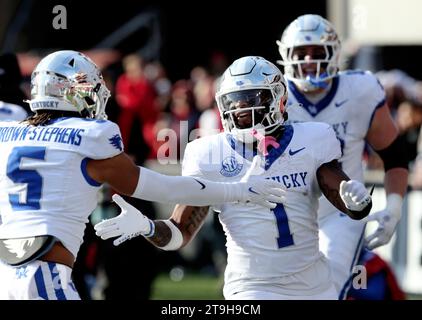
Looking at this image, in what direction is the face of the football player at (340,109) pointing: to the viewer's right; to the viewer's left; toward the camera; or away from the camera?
toward the camera

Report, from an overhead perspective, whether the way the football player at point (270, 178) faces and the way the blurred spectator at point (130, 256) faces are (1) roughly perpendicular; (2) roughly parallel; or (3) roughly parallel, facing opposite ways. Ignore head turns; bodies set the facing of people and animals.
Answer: roughly parallel

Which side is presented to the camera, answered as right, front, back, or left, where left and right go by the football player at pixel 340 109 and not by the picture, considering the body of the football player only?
front

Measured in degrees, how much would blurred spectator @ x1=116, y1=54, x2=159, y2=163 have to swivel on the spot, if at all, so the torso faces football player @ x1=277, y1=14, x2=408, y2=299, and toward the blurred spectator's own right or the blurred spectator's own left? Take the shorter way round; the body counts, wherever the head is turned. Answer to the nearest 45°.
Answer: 0° — they already face them

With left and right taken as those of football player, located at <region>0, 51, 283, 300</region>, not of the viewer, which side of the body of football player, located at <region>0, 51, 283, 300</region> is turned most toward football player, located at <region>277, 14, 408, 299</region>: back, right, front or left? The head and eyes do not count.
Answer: front

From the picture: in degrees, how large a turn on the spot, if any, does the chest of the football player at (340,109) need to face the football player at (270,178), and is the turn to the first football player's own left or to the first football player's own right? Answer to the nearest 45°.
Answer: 0° — they already face them

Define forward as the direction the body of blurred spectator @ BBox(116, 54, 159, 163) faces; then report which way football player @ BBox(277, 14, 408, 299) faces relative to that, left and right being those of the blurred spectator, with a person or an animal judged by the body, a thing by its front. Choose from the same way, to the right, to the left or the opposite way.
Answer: the same way

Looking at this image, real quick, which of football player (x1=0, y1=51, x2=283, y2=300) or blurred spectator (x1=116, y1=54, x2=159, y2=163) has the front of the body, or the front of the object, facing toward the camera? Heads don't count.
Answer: the blurred spectator

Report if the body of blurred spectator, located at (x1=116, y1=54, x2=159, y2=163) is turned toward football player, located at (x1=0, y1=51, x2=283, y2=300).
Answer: yes

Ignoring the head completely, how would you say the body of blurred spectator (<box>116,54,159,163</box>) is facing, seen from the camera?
toward the camera

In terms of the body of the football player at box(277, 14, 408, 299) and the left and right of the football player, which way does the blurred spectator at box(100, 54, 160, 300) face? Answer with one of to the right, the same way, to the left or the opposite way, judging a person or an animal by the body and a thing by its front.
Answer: the same way

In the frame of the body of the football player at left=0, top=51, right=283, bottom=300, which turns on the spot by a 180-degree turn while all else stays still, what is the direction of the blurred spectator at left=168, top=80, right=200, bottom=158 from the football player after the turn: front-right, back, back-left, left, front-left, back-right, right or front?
back-right
